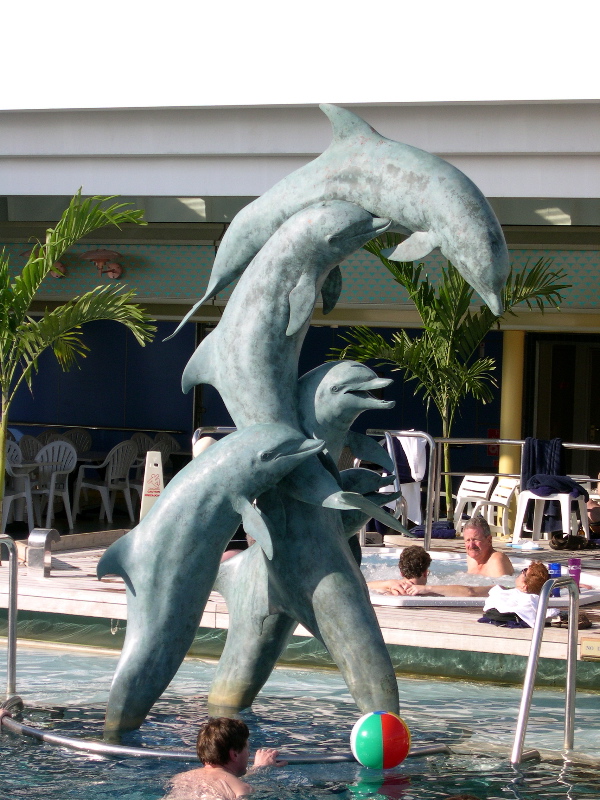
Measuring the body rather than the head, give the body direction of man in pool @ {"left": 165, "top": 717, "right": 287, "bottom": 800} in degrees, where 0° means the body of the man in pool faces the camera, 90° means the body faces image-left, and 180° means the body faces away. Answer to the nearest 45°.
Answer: approximately 225°

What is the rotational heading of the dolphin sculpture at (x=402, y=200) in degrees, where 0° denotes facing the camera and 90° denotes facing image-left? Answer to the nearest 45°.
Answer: approximately 270°

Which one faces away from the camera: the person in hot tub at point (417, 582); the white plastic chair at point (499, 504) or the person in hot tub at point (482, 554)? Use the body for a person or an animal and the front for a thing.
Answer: the person in hot tub at point (417, 582)

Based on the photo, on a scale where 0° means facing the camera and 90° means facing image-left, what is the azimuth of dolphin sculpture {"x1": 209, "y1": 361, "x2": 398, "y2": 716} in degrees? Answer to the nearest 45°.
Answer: approximately 270°

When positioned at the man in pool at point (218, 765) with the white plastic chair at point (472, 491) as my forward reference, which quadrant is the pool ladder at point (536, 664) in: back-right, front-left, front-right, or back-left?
front-right

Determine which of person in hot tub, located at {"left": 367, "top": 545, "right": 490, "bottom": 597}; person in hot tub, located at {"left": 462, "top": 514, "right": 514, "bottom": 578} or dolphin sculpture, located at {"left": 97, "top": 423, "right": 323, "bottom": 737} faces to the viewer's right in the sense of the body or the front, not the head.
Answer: the dolphin sculpture

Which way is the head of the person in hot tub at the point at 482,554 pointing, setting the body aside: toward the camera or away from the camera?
toward the camera

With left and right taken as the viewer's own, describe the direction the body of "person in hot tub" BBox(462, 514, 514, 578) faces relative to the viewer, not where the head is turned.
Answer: facing the viewer and to the left of the viewer
